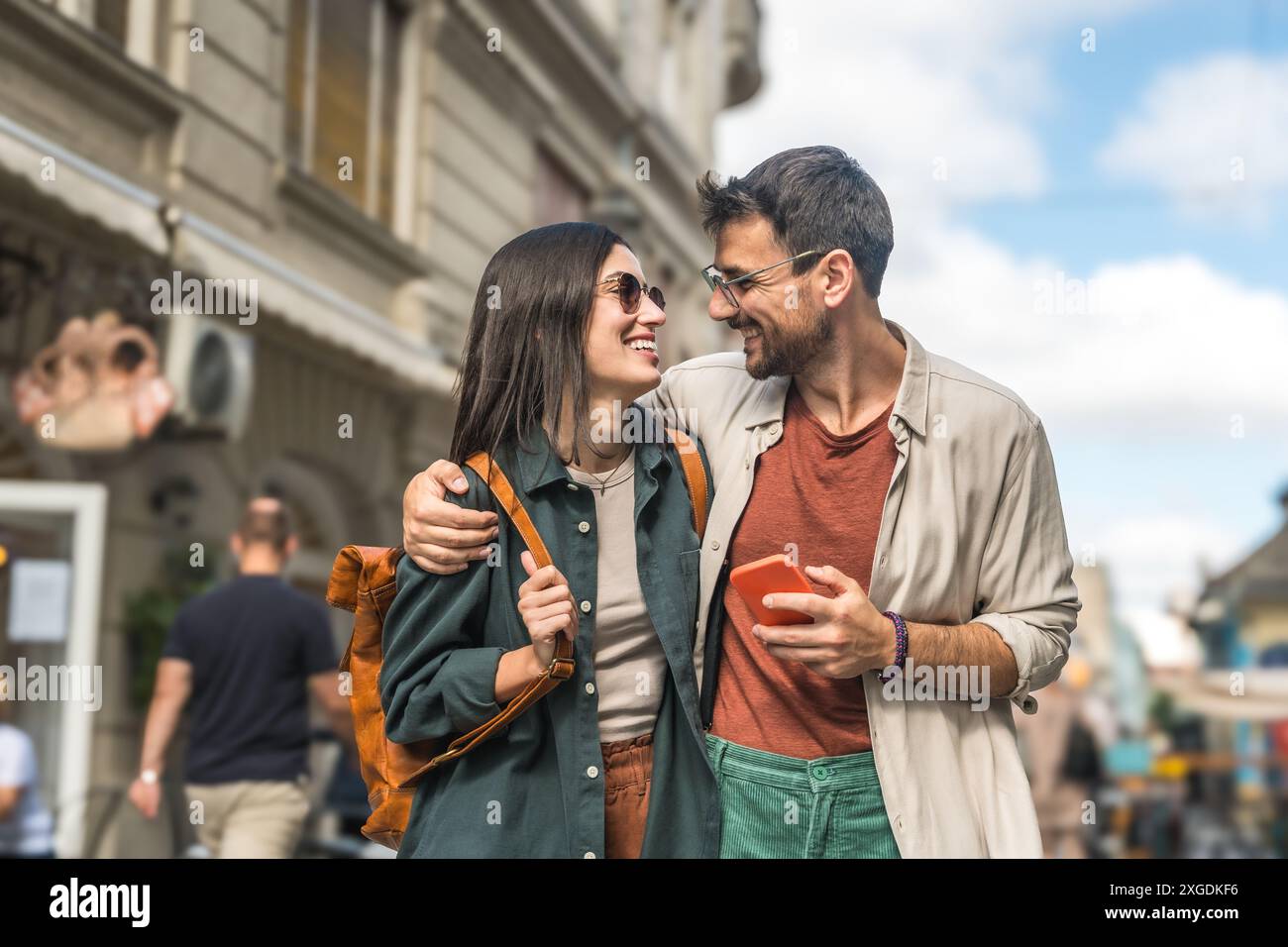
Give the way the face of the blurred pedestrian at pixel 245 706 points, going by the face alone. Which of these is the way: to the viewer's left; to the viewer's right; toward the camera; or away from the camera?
away from the camera

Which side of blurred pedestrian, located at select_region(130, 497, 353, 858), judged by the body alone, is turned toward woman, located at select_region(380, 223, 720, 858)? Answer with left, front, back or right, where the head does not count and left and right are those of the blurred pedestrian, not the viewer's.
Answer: back

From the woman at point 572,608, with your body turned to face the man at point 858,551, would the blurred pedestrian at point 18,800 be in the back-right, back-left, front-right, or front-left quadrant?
back-left

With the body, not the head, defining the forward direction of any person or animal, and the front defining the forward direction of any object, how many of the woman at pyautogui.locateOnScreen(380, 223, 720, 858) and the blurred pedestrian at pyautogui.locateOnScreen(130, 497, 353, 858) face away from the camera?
1

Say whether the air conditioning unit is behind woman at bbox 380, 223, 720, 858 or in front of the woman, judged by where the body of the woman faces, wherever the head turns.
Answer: behind

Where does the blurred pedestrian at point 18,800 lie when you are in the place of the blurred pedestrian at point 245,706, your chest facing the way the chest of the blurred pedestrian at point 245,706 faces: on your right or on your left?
on your left

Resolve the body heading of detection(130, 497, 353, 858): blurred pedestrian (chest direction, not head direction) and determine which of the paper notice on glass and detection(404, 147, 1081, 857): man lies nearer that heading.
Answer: the paper notice on glass

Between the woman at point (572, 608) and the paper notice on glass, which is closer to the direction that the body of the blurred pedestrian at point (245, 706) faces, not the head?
the paper notice on glass

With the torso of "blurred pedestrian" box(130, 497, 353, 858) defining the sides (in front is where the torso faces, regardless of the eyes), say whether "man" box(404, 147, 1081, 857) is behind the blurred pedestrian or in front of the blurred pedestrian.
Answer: behind

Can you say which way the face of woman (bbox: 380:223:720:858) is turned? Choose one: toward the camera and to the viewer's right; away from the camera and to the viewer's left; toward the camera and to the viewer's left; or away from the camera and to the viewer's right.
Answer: toward the camera and to the viewer's right

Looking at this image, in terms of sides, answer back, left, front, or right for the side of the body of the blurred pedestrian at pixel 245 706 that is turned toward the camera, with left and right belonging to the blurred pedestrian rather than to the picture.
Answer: back

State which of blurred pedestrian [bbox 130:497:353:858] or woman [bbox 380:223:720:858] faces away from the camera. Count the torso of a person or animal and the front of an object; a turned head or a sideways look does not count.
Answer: the blurred pedestrian
